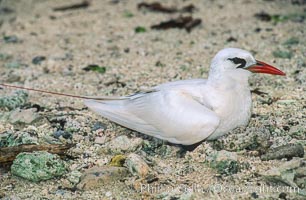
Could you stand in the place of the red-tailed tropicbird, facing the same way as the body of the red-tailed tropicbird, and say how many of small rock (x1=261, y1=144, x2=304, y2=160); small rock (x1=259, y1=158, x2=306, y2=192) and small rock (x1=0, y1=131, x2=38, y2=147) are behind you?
1

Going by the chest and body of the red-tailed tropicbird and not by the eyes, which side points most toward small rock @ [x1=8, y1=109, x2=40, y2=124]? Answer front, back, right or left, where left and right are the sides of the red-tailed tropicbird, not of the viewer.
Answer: back

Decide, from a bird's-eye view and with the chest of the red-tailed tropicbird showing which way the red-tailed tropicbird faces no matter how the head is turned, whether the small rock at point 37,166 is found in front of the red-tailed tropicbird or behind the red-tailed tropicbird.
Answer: behind

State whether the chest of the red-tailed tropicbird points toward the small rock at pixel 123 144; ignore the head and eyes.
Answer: no

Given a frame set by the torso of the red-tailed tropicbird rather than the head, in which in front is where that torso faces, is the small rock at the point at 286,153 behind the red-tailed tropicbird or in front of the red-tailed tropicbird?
in front

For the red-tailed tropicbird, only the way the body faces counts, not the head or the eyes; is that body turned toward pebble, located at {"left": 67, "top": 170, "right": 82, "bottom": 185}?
no

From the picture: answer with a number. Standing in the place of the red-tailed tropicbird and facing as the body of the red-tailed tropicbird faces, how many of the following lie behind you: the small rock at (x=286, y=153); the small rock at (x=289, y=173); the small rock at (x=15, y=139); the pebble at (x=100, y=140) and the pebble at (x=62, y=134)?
3

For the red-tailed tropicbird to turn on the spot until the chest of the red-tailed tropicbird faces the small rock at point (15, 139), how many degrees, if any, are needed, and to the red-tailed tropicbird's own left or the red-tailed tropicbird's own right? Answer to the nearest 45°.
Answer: approximately 180°

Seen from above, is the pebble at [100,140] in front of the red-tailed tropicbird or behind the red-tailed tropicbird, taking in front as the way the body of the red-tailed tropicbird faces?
behind

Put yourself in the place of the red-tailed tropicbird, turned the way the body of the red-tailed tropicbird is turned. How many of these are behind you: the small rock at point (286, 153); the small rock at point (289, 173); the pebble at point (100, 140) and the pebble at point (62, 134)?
2

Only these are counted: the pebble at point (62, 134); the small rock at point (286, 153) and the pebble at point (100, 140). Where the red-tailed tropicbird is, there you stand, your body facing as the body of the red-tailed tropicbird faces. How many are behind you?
2

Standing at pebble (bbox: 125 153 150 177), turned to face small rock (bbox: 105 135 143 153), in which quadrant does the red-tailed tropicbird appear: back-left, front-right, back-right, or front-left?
front-right

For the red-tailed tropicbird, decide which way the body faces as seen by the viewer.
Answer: to the viewer's right

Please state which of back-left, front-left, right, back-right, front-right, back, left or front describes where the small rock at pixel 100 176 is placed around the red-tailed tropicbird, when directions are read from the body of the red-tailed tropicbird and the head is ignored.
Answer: back-right

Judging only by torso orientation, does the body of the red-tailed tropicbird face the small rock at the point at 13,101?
no

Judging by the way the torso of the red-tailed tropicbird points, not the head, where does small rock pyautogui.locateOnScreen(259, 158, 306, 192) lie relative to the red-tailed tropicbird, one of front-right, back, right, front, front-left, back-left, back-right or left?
front-right
